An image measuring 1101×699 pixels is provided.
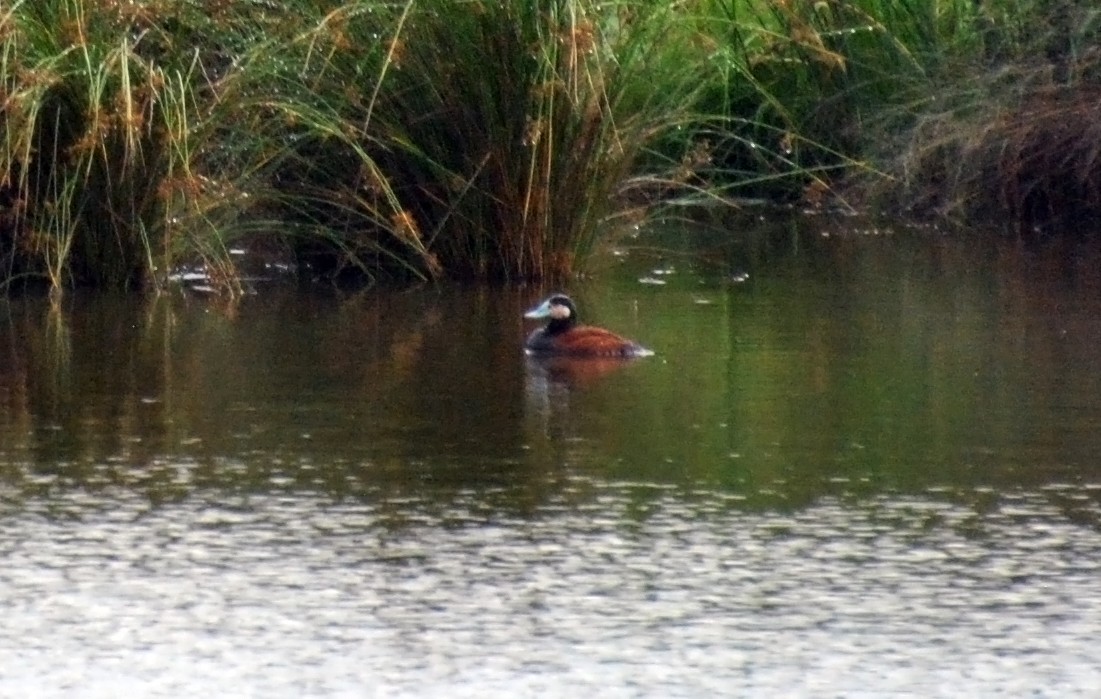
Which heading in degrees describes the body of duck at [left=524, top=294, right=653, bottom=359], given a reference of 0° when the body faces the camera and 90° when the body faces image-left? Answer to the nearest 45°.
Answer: approximately 90°
